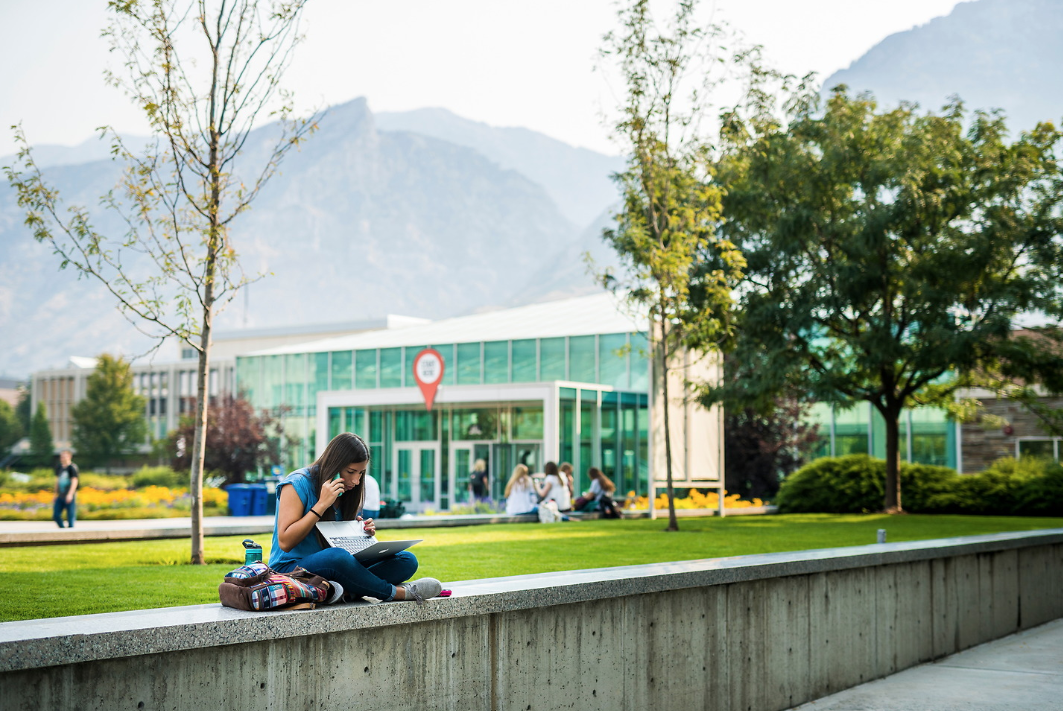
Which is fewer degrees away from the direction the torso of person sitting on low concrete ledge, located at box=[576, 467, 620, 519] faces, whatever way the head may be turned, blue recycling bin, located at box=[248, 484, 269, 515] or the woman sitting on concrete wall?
the blue recycling bin

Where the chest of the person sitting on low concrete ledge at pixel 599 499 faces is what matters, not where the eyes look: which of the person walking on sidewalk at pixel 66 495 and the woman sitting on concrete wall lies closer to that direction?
the person walking on sidewalk

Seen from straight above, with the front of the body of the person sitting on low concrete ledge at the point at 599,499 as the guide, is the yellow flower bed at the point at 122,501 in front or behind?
in front

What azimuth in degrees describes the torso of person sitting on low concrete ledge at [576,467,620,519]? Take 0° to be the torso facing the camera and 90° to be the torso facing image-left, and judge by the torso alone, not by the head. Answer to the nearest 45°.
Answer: approximately 90°

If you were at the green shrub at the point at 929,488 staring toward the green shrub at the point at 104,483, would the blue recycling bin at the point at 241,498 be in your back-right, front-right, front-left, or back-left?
front-left

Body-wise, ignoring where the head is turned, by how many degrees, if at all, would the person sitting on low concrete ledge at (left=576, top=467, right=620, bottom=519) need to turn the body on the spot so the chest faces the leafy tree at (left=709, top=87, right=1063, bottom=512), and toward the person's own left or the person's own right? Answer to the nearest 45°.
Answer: approximately 180°

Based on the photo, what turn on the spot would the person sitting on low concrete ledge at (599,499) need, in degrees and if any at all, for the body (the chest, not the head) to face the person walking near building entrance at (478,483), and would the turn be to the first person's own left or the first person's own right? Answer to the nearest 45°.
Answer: approximately 45° to the first person's own right

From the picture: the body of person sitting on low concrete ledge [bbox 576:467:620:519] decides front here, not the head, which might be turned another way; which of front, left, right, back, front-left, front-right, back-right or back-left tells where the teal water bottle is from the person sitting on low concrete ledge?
left

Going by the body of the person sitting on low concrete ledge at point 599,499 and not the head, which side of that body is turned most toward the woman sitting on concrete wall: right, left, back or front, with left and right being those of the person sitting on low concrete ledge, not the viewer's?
left

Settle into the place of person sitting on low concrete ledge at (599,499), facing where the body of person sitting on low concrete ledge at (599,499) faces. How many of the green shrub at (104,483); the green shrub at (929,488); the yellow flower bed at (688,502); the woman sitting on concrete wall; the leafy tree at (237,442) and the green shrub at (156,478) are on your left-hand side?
1

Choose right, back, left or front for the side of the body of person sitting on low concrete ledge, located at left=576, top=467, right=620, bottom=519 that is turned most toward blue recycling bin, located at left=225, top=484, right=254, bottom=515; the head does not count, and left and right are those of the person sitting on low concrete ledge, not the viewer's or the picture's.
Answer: front

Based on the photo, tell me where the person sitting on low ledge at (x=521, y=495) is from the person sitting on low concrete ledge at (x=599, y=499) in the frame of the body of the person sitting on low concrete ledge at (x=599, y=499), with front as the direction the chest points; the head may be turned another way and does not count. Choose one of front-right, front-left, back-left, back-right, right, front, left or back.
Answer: front-left

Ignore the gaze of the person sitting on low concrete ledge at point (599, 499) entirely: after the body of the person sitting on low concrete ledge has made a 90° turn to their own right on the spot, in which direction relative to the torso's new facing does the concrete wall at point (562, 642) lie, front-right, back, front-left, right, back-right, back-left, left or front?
back

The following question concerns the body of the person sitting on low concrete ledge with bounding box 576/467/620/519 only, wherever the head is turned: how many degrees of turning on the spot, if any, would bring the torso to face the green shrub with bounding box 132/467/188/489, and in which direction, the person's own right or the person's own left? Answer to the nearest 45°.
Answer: approximately 45° to the person's own right

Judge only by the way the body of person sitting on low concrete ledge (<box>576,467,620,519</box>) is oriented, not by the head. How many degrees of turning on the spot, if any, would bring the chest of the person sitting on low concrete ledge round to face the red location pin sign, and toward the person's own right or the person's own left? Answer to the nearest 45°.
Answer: approximately 45° to the person's own right

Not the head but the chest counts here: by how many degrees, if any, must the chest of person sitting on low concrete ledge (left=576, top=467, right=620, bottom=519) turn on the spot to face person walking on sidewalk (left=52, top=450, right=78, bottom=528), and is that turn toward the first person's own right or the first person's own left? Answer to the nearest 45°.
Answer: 0° — they already face them
